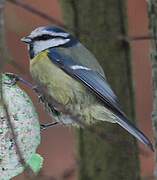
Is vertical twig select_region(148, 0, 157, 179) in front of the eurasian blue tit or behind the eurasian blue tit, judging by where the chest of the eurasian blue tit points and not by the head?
behind

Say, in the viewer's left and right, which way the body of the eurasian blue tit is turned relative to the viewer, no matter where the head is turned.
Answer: facing to the left of the viewer
